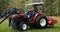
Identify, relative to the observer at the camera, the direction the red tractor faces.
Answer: facing the viewer and to the left of the viewer
